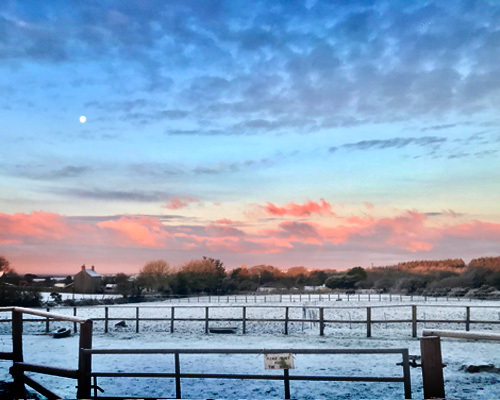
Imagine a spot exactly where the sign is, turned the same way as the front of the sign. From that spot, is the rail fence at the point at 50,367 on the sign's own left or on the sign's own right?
on the sign's own right

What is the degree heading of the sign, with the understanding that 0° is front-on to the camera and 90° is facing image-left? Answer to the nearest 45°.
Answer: approximately 0°
